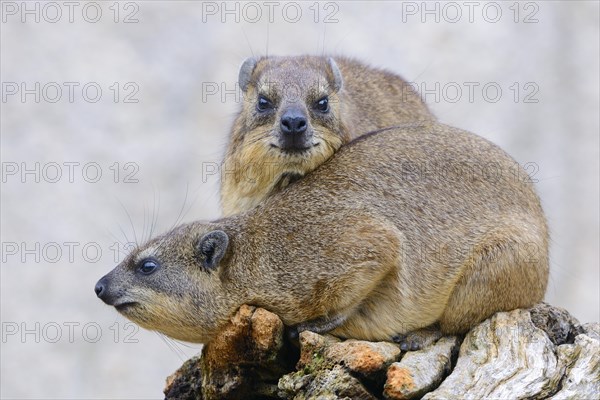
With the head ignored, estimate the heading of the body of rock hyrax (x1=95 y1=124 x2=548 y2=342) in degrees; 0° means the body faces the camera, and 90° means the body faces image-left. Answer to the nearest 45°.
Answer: approximately 90°

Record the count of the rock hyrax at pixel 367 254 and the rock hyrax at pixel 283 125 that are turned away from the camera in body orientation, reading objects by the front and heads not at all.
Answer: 0

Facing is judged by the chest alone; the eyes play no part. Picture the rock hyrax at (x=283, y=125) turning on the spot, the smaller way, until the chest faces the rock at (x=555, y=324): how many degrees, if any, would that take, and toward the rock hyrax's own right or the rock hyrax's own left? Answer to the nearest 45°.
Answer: approximately 90° to the rock hyrax's own left

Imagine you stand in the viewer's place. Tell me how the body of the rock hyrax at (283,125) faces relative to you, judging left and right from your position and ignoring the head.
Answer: facing the viewer and to the left of the viewer

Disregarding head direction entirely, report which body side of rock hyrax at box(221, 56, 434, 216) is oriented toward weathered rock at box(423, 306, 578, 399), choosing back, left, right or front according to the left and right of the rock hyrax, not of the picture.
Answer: left

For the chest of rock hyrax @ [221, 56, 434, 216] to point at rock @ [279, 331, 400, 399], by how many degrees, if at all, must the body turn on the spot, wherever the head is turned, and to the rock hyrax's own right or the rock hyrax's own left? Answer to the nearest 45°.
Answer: approximately 45° to the rock hyrax's own left

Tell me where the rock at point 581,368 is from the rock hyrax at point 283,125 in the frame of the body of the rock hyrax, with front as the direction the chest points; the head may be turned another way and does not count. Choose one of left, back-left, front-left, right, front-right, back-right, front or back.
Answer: left
